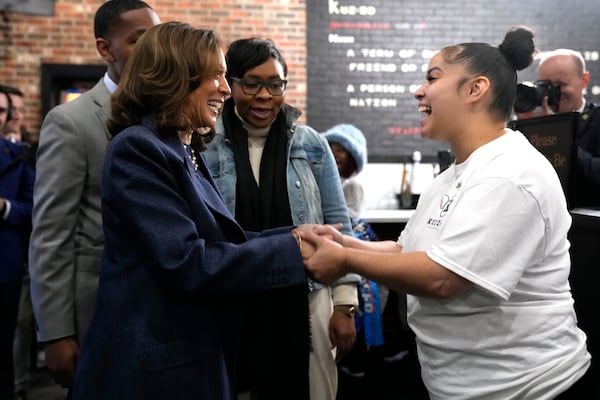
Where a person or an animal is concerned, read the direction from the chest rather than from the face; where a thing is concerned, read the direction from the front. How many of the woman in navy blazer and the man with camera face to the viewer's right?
1

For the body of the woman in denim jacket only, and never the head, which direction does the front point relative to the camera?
toward the camera

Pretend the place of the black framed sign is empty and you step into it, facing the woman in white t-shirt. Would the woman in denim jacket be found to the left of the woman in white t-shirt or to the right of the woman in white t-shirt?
right

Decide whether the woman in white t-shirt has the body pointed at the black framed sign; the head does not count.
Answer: no

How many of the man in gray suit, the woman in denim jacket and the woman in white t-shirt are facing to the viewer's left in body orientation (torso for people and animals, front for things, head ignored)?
1

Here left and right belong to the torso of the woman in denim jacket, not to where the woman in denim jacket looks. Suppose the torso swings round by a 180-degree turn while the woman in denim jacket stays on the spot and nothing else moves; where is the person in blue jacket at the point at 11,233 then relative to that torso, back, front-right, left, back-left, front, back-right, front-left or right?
front-left

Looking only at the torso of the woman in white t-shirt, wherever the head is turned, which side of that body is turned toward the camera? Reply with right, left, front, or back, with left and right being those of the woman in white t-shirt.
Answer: left

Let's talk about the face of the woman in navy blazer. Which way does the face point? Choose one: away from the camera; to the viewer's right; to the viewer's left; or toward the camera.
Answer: to the viewer's right

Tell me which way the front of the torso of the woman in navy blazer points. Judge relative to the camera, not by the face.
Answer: to the viewer's right

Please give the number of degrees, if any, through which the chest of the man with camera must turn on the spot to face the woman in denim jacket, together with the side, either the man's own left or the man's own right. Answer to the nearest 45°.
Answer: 0° — they already face them

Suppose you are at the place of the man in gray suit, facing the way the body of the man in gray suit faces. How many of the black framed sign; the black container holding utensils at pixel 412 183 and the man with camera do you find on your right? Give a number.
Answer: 0

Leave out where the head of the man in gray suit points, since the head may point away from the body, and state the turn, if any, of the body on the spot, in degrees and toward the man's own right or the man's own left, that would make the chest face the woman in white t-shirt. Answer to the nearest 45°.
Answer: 0° — they already face them

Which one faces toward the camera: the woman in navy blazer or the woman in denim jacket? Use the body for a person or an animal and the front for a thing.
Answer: the woman in denim jacket
